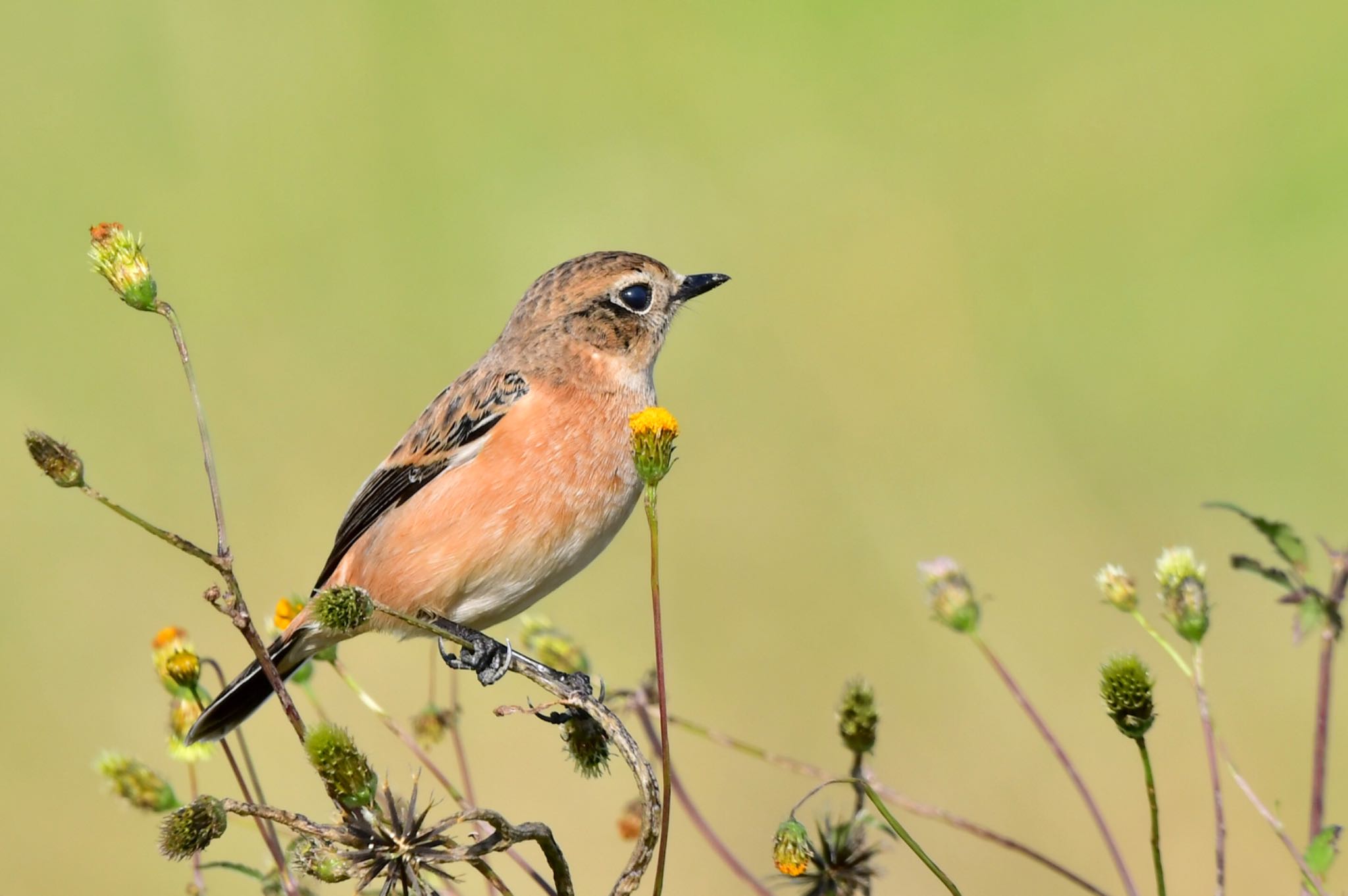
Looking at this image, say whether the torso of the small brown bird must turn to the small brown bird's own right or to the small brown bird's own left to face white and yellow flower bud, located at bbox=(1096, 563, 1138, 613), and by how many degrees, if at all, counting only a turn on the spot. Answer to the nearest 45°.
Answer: approximately 45° to the small brown bird's own right

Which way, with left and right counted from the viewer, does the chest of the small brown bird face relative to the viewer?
facing to the right of the viewer

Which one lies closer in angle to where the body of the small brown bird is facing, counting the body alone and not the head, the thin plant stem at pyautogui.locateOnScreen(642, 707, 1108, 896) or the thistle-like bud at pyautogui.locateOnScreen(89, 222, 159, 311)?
the thin plant stem

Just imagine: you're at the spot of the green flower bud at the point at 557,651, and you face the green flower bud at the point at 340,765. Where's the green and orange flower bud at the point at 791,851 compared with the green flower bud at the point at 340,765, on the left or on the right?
left

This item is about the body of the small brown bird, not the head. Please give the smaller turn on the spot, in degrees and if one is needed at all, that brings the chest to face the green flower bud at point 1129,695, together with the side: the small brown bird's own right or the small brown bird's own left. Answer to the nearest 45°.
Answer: approximately 45° to the small brown bird's own right
